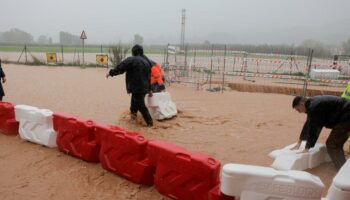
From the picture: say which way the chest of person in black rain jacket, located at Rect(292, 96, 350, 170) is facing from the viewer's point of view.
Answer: to the viewer's left

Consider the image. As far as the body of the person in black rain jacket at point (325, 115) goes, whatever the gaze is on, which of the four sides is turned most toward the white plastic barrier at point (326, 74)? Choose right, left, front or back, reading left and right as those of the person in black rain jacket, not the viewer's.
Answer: right

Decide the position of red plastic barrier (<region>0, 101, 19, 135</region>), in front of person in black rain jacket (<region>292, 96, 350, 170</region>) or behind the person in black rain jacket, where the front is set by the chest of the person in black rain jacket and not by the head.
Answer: in front

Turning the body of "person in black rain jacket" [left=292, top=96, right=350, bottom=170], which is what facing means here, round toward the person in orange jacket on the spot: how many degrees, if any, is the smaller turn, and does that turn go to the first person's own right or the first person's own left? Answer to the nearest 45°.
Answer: approximately 45° to the first person's own right

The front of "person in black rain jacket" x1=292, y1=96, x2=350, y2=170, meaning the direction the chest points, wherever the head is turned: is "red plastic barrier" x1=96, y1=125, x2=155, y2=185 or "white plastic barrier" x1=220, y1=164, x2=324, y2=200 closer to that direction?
the red plastic barrier

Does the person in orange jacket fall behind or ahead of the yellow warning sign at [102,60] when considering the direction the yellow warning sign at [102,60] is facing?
ahead

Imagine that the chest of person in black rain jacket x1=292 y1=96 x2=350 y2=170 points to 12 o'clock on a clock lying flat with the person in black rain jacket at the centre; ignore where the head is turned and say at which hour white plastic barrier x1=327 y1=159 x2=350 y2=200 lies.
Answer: The white plastic barrier is roughly at 9 o'clock from the person in black rain jacket.

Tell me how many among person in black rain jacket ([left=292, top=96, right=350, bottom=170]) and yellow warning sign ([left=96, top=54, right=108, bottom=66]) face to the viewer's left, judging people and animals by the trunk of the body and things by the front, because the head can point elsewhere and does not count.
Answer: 1

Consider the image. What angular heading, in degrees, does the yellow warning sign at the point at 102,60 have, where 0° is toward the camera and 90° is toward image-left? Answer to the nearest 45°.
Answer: approximately 0°

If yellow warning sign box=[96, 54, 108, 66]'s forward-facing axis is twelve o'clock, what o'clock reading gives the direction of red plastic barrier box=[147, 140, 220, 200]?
The red plastic barrier is roughly at 12 o'clock from the yellow warning sign.
